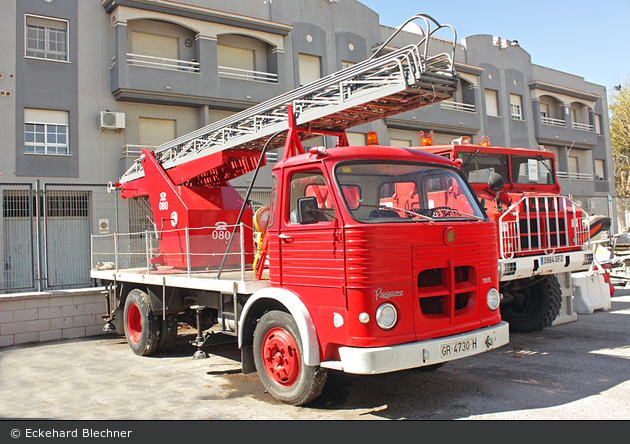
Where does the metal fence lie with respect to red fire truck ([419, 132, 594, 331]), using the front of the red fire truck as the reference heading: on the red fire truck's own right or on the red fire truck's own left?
on the red fire truck's own right

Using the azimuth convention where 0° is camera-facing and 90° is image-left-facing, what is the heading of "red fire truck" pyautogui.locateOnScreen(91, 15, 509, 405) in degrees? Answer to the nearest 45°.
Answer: approximately 315°

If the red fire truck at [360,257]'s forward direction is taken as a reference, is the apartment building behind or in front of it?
behind

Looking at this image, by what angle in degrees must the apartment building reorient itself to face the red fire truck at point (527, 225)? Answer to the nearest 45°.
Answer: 0° — it already faces it

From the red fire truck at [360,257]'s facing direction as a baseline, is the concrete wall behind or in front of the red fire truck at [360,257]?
behind
